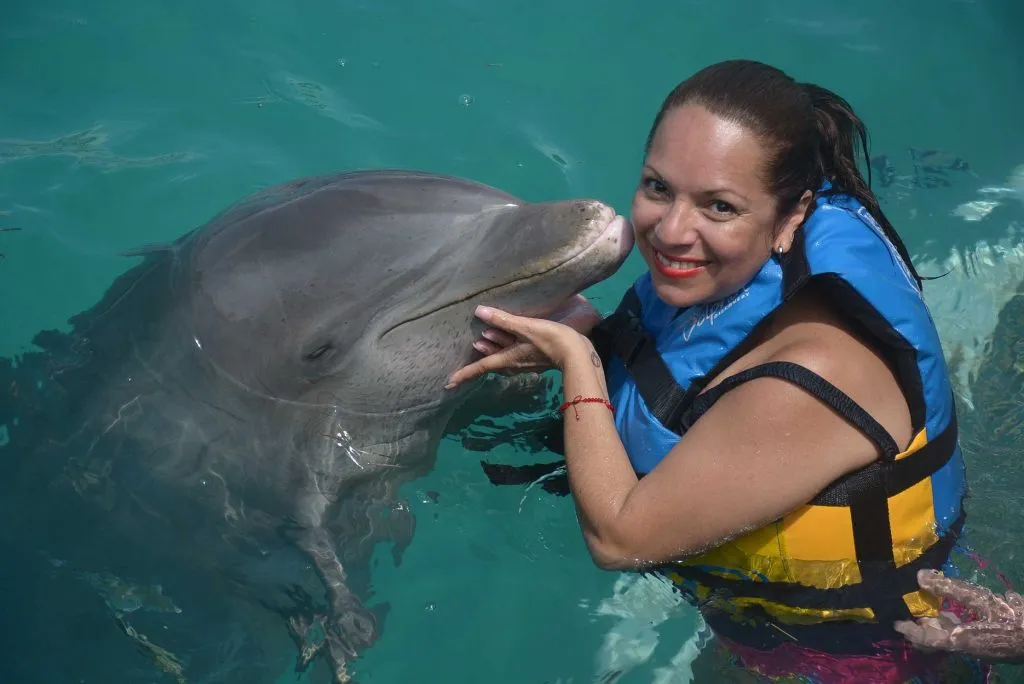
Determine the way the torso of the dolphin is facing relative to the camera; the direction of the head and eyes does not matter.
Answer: to the viewer's right

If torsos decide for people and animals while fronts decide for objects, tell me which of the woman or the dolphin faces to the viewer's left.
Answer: the woman

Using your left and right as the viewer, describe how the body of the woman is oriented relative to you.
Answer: facing to the left of the viewer

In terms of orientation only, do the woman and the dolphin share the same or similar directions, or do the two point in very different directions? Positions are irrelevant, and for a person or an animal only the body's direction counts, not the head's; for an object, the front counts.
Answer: very different directions

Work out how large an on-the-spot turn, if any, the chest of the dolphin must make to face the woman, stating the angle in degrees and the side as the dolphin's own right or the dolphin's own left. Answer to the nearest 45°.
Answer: approximately 45° to the dolphin's own right
